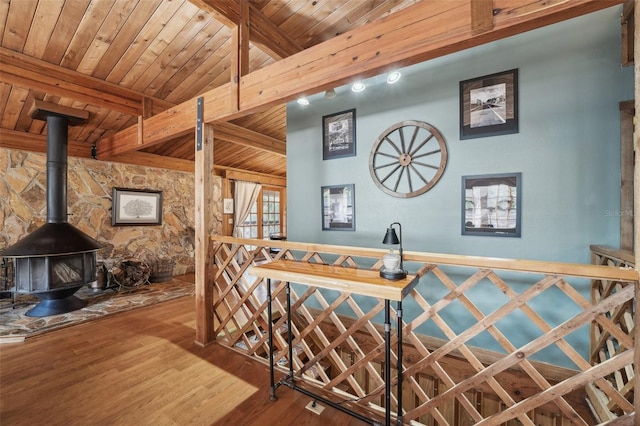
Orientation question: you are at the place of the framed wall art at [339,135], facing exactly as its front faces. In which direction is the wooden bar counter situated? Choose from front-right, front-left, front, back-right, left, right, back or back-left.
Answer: front-left

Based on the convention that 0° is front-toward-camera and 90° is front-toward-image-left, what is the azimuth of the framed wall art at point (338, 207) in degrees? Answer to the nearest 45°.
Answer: approximately 45°

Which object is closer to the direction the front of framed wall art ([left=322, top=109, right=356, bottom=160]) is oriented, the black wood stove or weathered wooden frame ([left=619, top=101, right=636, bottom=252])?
the black wood stove

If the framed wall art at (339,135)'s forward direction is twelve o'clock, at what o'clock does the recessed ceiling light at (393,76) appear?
The recessed ceiling light is roughly at 9 o'clock from the framed wall art.

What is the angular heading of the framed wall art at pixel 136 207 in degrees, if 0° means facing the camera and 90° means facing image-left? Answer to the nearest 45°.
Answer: approximately 315°

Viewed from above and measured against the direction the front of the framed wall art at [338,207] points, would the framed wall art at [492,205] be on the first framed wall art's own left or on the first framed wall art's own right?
on the first framed wall art's own left
